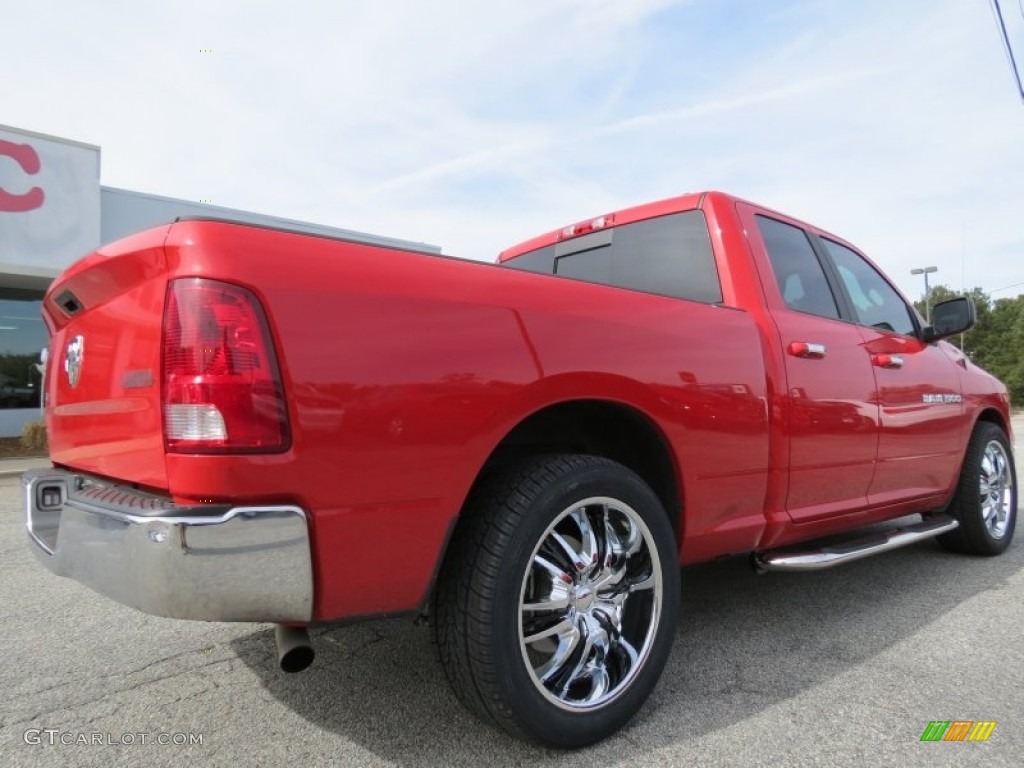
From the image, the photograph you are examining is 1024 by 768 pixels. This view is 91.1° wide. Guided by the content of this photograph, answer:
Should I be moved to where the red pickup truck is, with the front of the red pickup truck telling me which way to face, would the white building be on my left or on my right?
on my left

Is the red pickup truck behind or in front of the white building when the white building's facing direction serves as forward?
in front

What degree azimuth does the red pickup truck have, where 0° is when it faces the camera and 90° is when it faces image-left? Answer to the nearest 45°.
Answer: approximately 225°

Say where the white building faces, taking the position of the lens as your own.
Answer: facing the viewer and to the right of the viewer

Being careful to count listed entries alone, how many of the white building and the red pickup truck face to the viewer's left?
0
